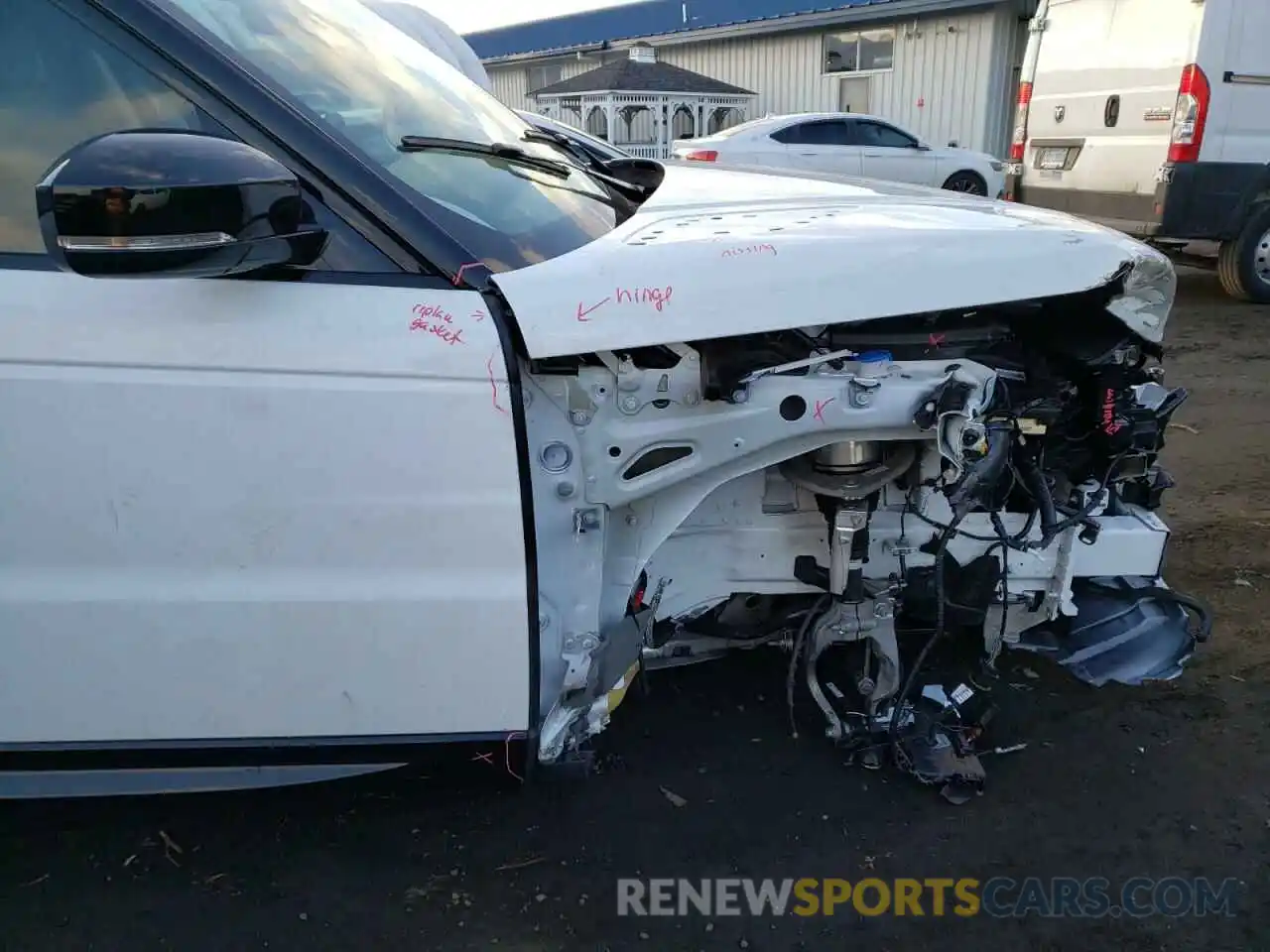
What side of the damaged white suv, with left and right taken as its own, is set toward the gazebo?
left

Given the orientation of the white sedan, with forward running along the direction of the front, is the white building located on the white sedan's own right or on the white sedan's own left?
on the white sedan's own left

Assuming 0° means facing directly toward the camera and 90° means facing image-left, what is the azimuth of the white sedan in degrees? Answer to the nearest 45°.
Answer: approximately 270°

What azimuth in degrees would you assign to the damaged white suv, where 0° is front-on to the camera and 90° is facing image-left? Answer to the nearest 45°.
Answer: approximately 270°

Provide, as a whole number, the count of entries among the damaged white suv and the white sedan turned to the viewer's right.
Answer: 2
